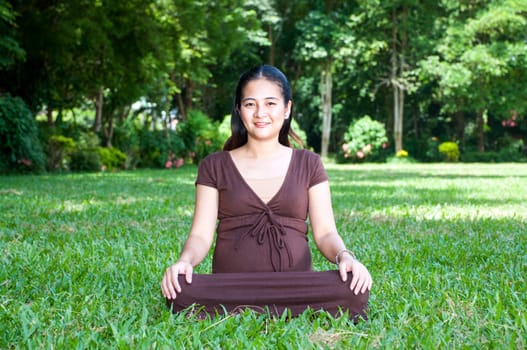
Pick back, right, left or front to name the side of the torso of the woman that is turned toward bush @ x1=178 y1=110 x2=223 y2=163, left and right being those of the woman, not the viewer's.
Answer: back

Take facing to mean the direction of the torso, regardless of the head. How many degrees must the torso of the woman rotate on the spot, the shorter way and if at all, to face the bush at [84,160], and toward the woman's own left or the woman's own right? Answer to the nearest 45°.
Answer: approximately 180°

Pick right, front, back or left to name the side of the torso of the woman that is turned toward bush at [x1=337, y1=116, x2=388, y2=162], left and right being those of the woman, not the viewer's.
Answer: back

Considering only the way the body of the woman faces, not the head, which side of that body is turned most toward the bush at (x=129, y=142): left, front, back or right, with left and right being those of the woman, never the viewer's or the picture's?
back

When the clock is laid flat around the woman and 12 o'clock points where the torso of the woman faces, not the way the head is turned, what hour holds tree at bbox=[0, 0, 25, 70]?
The tree is roughly at 5 o'clock from the woman.

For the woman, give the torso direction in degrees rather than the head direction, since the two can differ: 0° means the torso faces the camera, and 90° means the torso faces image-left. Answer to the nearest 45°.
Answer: approximately 0°

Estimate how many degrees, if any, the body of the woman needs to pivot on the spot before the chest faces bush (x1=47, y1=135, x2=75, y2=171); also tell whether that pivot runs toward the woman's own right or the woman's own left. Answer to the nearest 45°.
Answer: approximately 180°

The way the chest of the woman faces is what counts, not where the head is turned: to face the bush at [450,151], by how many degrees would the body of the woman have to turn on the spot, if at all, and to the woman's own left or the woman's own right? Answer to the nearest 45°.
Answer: approximately 180°

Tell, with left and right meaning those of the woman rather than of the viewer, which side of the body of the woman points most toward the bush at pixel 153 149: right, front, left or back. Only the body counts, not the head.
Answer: back
